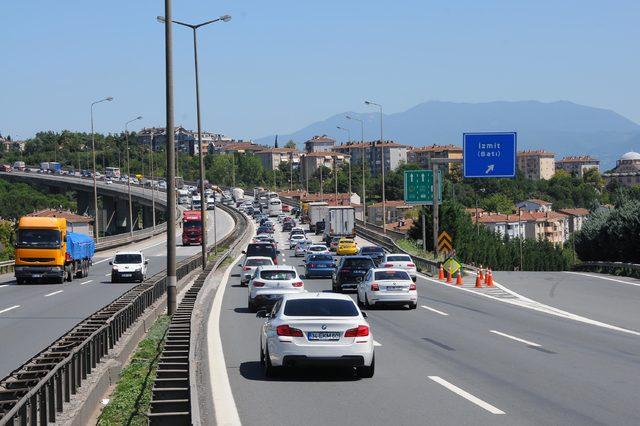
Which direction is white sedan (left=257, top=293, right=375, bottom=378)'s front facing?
away from the camera

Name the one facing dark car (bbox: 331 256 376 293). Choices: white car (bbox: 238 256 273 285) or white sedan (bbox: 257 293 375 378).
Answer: the white sedan

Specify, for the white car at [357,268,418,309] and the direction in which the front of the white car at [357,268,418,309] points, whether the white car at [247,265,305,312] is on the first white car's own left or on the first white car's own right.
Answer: on the first white car's own left

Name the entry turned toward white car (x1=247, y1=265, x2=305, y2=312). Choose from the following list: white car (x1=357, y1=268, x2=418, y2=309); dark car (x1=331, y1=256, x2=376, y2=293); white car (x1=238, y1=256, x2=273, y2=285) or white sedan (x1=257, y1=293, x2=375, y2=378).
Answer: the white sedan

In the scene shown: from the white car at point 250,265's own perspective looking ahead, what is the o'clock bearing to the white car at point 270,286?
the white car at point 270,286 is roughly at 6 o'clock from the white car at point 250,265.

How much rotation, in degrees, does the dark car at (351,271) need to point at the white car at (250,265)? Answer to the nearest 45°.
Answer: approximately 45° to its left

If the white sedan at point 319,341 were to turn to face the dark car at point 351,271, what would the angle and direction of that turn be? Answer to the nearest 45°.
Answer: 0° — it already faces it

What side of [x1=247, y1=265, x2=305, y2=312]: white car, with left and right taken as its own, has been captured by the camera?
back

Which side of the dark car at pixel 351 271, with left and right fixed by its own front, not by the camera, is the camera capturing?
back

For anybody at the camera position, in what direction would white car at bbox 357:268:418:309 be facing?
facing away from the viewer

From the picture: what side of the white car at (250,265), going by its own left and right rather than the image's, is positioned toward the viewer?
back
